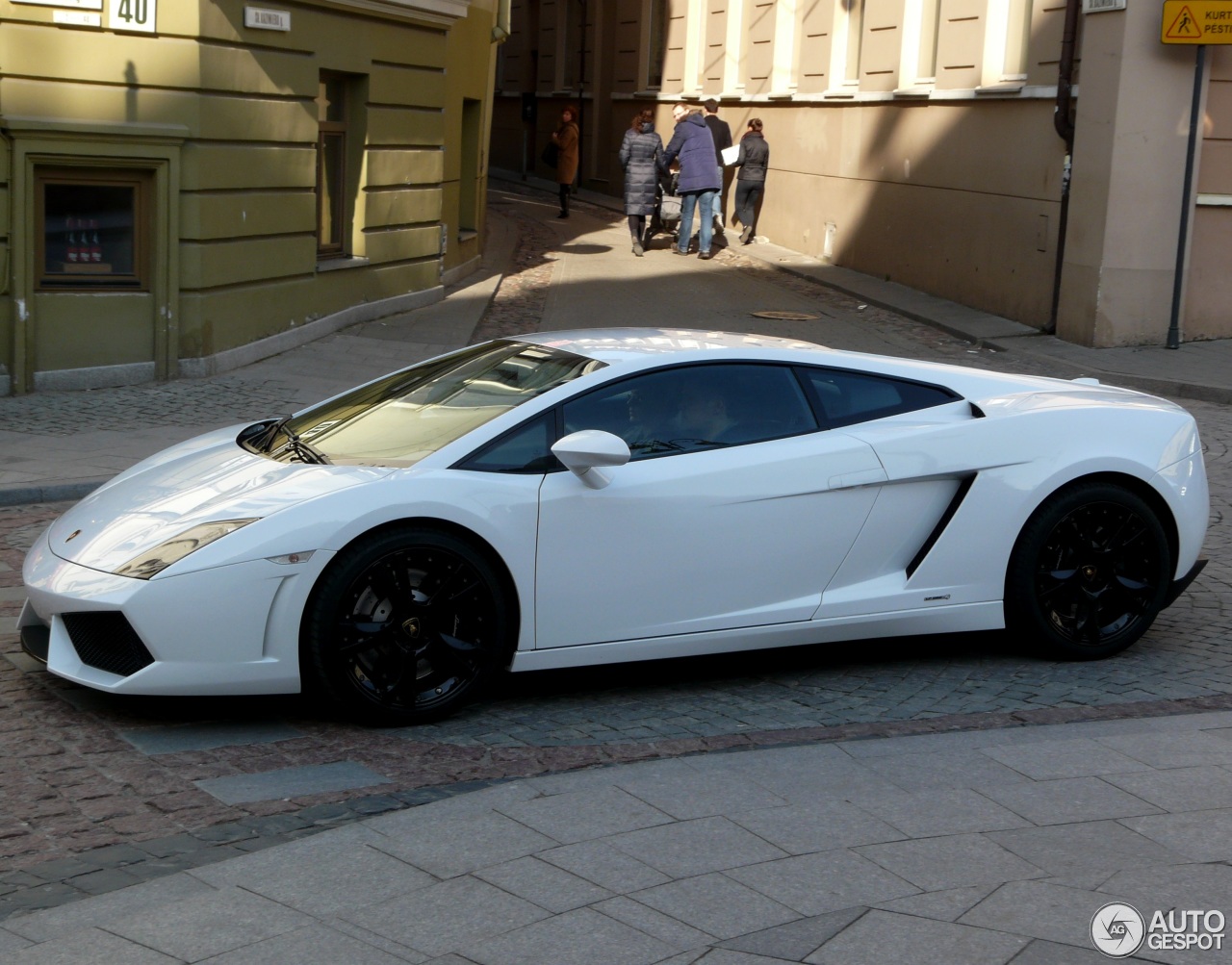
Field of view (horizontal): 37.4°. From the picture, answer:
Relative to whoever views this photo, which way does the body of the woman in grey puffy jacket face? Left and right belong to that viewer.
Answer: facing away from the viewer

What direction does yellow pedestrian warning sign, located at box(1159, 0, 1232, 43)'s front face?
toward the camera

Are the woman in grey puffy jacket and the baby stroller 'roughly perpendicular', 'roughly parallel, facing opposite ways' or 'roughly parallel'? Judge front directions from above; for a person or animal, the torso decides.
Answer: roughly parallel

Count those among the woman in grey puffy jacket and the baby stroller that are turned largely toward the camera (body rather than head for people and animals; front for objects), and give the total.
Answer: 0

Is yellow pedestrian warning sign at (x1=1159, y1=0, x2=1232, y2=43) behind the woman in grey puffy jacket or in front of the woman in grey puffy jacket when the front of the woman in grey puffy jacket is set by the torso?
behind

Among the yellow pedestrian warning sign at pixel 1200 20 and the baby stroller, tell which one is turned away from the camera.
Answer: the baby stroller

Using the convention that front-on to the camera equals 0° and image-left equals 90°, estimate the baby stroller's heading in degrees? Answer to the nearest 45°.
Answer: approximately 180°

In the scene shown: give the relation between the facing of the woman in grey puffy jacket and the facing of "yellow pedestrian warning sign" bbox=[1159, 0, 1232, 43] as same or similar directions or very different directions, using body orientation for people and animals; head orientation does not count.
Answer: very different directions

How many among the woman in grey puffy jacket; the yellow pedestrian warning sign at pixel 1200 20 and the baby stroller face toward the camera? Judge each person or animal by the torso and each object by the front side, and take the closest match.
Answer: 1

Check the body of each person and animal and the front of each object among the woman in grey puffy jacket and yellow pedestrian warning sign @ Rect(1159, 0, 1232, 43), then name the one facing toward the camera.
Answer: the yellow pedestrian warning sign

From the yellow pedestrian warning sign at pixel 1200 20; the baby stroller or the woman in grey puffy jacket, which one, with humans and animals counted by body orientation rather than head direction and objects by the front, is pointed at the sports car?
the yellow pedestrian warning sign

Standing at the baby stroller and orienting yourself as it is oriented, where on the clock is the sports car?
The sports car is roughly at 6 o'clock from the baby stroller.

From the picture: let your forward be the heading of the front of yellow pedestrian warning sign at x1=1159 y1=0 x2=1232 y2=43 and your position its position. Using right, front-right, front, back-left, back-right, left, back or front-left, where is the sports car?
front

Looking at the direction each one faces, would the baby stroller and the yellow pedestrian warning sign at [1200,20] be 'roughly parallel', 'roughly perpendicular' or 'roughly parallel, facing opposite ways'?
roughly parallel, facing opposite ways

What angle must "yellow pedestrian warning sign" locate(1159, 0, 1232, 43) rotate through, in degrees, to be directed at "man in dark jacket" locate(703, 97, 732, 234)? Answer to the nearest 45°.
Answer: approximately 135° to its right
